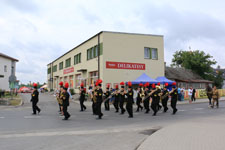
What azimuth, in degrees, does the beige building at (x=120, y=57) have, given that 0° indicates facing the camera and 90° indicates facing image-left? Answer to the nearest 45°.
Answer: approximately 45°

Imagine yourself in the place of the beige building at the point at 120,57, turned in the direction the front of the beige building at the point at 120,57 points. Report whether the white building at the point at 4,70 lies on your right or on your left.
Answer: on your right
